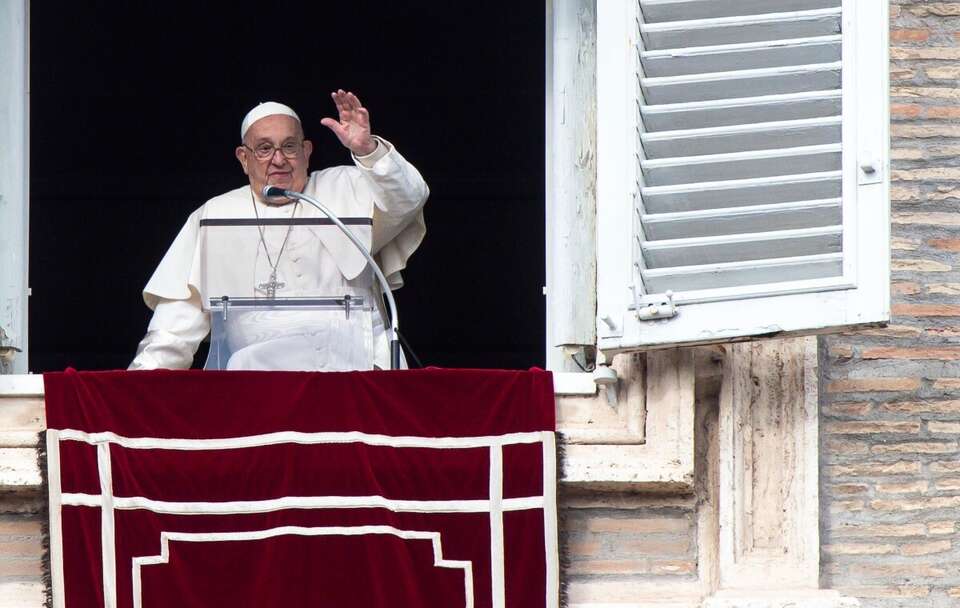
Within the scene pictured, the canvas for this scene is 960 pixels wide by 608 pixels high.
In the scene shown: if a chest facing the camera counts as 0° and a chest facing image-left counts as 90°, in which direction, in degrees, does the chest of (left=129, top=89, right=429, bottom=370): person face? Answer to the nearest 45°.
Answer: approximately 0°

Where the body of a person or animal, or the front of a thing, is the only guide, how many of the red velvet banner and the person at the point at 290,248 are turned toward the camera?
2
